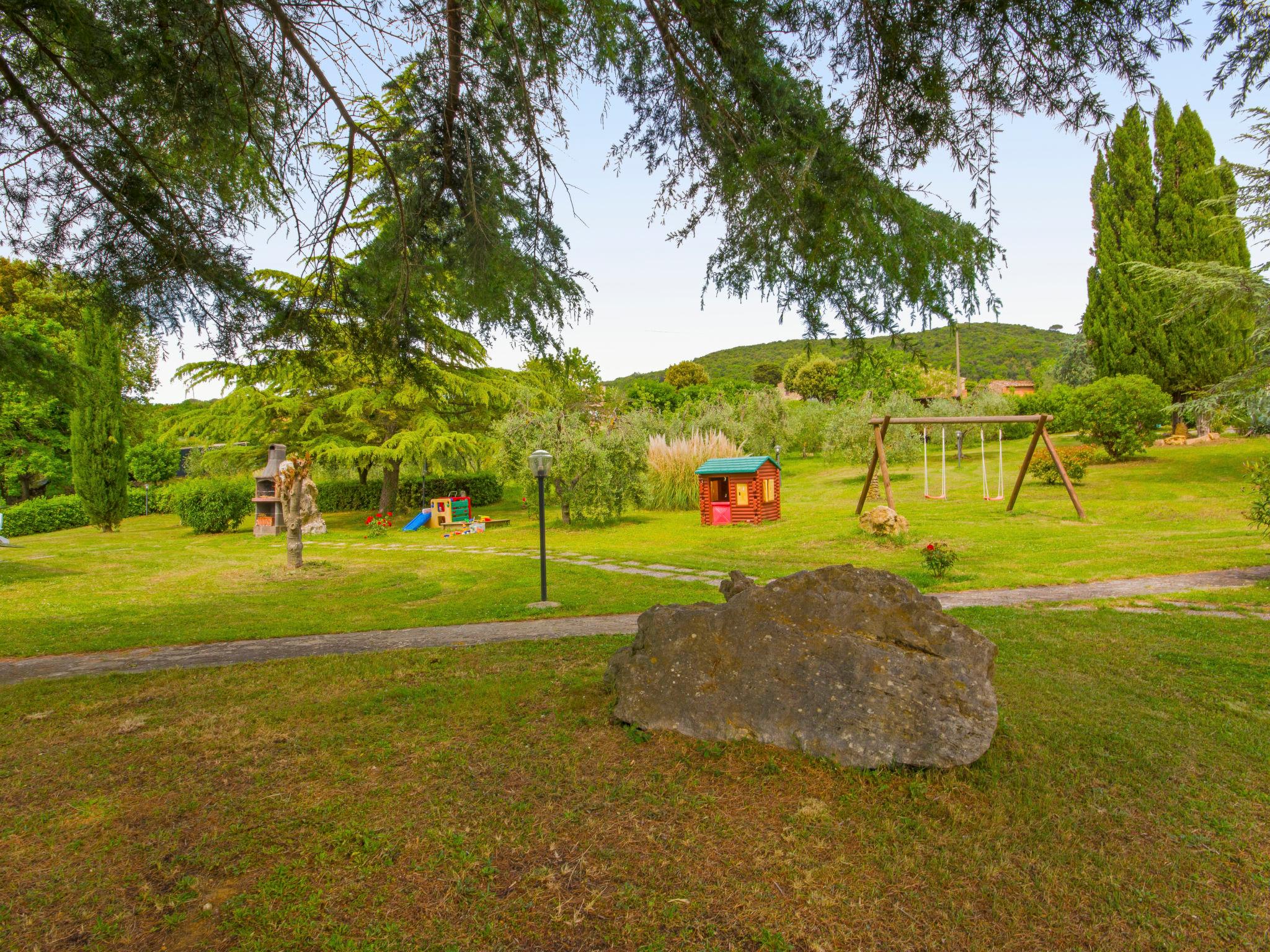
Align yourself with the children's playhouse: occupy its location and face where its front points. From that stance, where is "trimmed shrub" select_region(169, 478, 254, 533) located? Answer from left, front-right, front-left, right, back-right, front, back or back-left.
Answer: front-right

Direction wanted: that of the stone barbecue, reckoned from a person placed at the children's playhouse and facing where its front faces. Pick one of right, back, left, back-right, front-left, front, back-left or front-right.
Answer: front-right

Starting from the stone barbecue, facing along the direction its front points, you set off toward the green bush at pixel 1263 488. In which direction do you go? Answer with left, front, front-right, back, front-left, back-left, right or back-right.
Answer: left

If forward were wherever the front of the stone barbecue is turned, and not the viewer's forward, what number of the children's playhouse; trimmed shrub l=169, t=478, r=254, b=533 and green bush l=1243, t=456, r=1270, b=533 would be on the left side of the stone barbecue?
2

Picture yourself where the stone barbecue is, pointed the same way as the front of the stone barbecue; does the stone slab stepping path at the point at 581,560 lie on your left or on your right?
on your left

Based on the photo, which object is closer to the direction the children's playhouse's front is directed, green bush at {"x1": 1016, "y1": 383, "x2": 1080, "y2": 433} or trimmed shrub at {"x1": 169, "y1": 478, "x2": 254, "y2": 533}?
the trimmed shrub

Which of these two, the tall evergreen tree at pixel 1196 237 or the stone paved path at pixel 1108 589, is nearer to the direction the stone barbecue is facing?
the stone paved path

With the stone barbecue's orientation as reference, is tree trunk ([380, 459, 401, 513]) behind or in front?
behind

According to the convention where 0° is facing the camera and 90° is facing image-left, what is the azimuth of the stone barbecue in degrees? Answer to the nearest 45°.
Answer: approximately 45°

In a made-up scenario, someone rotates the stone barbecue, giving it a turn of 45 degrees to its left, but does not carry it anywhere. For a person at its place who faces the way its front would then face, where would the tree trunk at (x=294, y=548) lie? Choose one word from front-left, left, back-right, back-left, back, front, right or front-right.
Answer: front

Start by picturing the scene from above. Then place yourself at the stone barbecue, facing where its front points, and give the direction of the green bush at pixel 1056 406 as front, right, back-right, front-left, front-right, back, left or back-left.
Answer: back-left

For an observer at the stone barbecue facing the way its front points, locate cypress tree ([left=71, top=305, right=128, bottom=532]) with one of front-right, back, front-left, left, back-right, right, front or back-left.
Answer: right

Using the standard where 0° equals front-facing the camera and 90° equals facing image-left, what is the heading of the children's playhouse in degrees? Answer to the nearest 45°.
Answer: approximately 45°

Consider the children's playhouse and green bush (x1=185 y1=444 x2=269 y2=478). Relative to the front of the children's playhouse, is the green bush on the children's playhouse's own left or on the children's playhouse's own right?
on the children's playhouse's own right

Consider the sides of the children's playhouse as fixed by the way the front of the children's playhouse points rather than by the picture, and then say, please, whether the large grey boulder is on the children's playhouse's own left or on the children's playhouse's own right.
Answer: on the children's playhouse's own left
